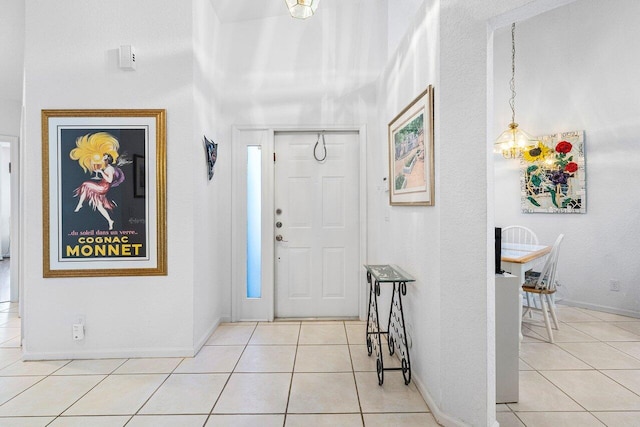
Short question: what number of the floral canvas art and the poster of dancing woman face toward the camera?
2

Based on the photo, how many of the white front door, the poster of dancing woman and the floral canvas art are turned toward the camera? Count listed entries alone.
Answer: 3

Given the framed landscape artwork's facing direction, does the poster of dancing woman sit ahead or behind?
ahead

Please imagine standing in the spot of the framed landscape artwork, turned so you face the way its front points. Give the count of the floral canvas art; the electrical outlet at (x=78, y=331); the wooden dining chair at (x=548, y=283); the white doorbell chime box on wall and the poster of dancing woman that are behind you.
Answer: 2

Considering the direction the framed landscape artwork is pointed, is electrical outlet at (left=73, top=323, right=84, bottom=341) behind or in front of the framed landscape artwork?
in front

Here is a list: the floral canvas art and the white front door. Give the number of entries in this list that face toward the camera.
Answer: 2

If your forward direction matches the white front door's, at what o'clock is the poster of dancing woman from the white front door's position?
The poster of dancing woman is roughly at 2 o'clock from the white front door.

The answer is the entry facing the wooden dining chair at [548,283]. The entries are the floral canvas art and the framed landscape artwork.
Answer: the floral canvas art

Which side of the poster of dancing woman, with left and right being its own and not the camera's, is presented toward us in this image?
front

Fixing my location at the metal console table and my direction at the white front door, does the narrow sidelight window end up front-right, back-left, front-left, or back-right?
front-left

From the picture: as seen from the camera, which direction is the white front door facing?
toward the camera

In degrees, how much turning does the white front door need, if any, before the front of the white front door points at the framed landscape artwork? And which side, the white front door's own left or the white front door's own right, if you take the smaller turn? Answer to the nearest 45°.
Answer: approximately 45° to the white front door's own left

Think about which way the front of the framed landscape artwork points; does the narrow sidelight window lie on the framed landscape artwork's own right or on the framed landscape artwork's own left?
on the framed landscape artwork's own right

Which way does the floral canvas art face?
toward the camera

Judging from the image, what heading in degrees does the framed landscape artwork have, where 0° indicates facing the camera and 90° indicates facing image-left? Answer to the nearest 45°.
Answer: approximately 45°
